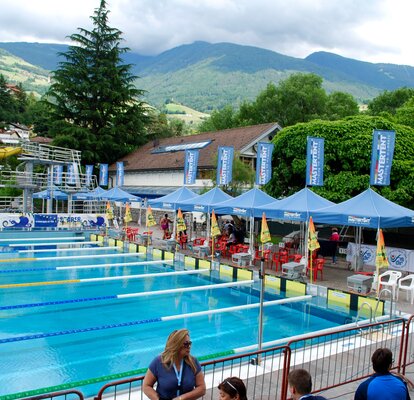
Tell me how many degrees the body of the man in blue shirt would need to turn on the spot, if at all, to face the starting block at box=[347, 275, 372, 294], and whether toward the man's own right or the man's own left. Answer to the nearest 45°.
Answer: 0° — they already face it

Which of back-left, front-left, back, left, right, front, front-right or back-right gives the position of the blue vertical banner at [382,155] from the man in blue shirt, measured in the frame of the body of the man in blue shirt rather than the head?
front

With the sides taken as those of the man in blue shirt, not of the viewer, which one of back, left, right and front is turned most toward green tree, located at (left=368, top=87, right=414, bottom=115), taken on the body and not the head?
front

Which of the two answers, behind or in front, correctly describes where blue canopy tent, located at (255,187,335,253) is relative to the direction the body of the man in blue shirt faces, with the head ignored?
in front

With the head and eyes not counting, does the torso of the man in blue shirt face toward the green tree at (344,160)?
yes

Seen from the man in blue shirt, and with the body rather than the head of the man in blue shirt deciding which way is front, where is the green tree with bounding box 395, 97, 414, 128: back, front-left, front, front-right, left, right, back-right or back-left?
front

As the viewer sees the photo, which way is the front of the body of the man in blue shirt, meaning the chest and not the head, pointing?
away from the camera

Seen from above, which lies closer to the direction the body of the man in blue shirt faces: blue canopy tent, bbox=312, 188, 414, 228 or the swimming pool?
the blue canopy tent

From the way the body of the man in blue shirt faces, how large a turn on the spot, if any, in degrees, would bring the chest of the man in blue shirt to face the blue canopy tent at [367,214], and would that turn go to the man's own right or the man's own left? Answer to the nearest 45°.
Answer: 0° — they already face it

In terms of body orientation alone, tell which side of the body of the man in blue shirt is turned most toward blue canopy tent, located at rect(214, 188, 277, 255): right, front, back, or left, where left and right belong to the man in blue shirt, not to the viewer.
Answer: front

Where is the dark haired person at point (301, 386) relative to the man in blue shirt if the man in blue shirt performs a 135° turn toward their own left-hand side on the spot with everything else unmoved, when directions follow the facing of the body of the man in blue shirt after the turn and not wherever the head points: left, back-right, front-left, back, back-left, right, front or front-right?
front
